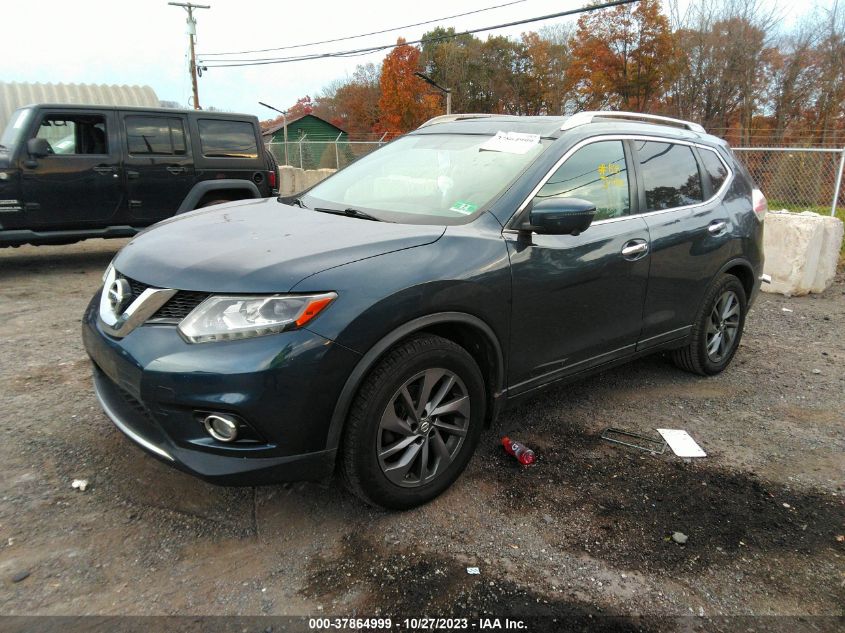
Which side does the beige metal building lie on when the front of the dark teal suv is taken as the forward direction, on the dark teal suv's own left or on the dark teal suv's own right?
on the dark teal suv's own right

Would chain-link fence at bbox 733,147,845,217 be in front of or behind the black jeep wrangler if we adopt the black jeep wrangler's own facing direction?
behind

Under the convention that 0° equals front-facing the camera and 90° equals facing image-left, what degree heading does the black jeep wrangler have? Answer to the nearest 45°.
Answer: approximately 90°

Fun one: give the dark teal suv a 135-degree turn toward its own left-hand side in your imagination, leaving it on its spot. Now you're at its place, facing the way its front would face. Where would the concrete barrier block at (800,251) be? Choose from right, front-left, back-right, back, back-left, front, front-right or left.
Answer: front-left

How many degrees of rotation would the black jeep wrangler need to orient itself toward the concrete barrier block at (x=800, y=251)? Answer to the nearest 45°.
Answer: approximately 135° to its left

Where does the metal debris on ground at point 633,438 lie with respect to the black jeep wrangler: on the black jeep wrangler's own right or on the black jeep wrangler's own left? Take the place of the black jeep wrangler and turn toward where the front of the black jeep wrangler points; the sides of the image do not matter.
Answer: on the black jeep wrangler's own left

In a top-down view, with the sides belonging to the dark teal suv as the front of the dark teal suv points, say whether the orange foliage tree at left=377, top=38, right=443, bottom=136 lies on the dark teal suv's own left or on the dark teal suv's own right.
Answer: on the dark teal suv's own right

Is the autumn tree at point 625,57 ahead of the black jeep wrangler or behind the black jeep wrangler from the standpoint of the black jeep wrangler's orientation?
behind

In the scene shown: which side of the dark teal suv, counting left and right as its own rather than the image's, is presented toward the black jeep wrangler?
right
